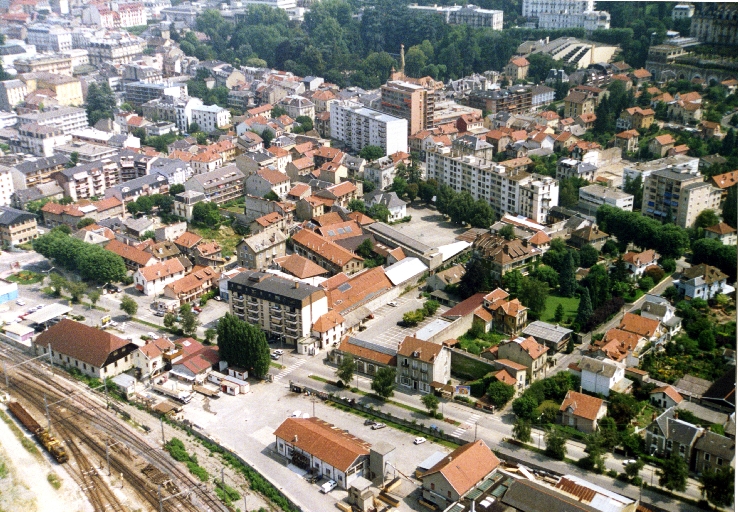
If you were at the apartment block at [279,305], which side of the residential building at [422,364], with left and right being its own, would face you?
right

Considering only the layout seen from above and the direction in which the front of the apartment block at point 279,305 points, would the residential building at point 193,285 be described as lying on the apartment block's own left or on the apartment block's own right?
on the apartment block's own right

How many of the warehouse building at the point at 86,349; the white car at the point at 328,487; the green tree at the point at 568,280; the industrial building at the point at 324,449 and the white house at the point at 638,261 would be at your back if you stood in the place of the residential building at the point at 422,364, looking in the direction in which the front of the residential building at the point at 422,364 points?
2

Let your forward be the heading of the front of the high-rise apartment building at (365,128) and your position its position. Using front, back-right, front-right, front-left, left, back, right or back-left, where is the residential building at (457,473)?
front-left

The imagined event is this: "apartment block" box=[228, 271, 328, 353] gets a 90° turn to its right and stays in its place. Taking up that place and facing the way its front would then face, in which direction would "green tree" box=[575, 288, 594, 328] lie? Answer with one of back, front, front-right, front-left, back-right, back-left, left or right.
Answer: back-right

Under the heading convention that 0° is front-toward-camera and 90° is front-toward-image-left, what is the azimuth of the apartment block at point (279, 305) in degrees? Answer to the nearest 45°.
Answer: approximately 45°

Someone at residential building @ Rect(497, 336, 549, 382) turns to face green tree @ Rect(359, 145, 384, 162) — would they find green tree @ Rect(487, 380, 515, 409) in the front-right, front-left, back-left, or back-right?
back-left

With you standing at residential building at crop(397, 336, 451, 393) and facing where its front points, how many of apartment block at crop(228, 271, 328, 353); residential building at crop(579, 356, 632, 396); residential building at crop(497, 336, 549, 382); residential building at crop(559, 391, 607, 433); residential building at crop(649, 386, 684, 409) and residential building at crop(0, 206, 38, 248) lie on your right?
2

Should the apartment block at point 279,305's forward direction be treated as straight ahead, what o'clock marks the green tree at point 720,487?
The green tree is roughly at 9 o'clock from the apartment block.

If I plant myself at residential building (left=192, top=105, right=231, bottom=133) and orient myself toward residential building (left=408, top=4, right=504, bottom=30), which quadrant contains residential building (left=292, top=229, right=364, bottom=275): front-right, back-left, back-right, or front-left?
back-right

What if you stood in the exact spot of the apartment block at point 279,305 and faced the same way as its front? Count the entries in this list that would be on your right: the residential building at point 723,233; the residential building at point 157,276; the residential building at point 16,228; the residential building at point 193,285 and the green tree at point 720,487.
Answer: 3
